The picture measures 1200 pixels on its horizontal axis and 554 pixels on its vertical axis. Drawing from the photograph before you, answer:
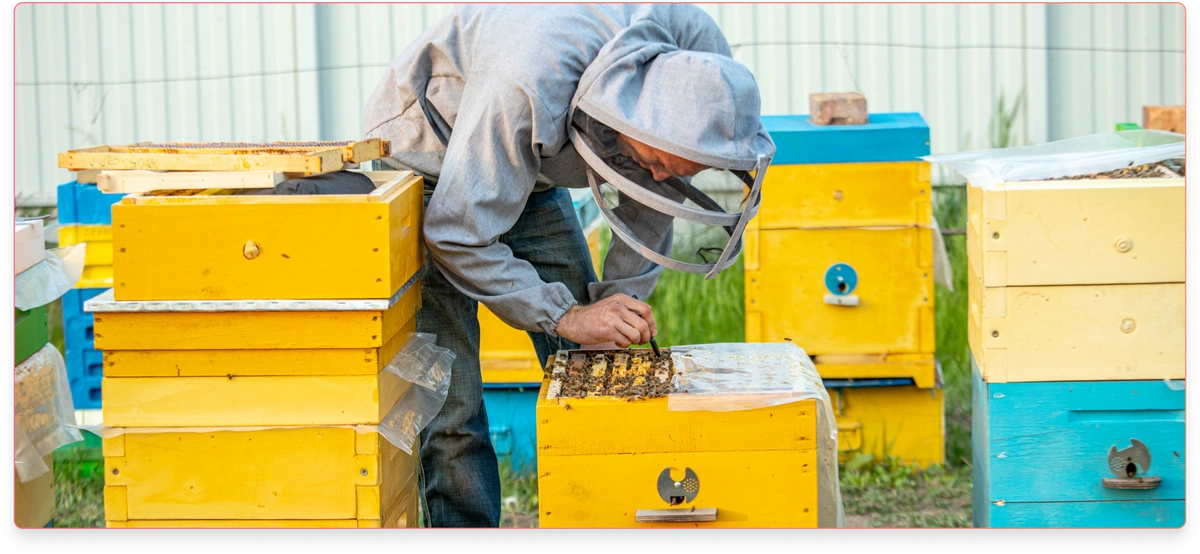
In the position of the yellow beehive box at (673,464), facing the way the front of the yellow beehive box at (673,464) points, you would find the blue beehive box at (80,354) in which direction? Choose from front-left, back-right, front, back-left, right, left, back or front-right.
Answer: back-right

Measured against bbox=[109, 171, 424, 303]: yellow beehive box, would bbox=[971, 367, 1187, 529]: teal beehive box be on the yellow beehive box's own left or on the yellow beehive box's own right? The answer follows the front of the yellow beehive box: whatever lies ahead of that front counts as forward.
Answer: on the yellow beehive box's own left

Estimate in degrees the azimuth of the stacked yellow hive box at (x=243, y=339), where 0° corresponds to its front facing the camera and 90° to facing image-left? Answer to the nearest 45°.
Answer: approximately 0°

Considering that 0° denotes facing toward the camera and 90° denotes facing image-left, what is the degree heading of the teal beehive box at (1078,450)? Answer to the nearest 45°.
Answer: approximately 0°
